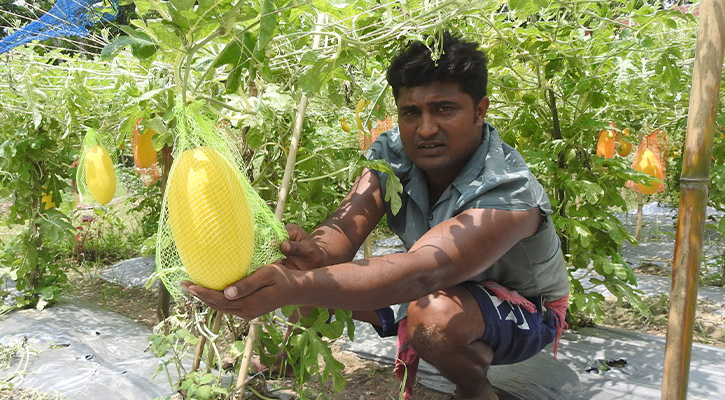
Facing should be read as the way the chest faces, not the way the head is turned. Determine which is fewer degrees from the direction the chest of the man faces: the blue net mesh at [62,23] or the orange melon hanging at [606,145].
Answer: the blue net mesh

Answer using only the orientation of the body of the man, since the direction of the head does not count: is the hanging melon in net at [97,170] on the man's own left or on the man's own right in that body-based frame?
on the man's own right

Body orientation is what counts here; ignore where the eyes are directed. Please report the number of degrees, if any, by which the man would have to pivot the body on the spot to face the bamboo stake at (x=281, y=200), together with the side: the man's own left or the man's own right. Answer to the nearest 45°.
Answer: approximately 45° to the man's own right

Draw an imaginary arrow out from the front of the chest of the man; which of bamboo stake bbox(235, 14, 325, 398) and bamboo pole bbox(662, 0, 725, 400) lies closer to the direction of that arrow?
the bamboo stake

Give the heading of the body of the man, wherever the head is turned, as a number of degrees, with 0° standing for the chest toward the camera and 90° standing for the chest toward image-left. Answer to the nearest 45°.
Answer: approximately 45°

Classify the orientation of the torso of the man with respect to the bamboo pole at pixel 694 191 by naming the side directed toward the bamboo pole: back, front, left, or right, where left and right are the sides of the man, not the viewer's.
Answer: left

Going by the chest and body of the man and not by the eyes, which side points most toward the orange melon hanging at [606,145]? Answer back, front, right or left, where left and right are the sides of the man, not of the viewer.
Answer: back

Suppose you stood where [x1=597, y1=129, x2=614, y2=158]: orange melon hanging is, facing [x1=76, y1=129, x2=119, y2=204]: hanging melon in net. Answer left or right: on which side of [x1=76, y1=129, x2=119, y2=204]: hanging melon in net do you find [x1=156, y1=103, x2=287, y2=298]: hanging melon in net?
left
